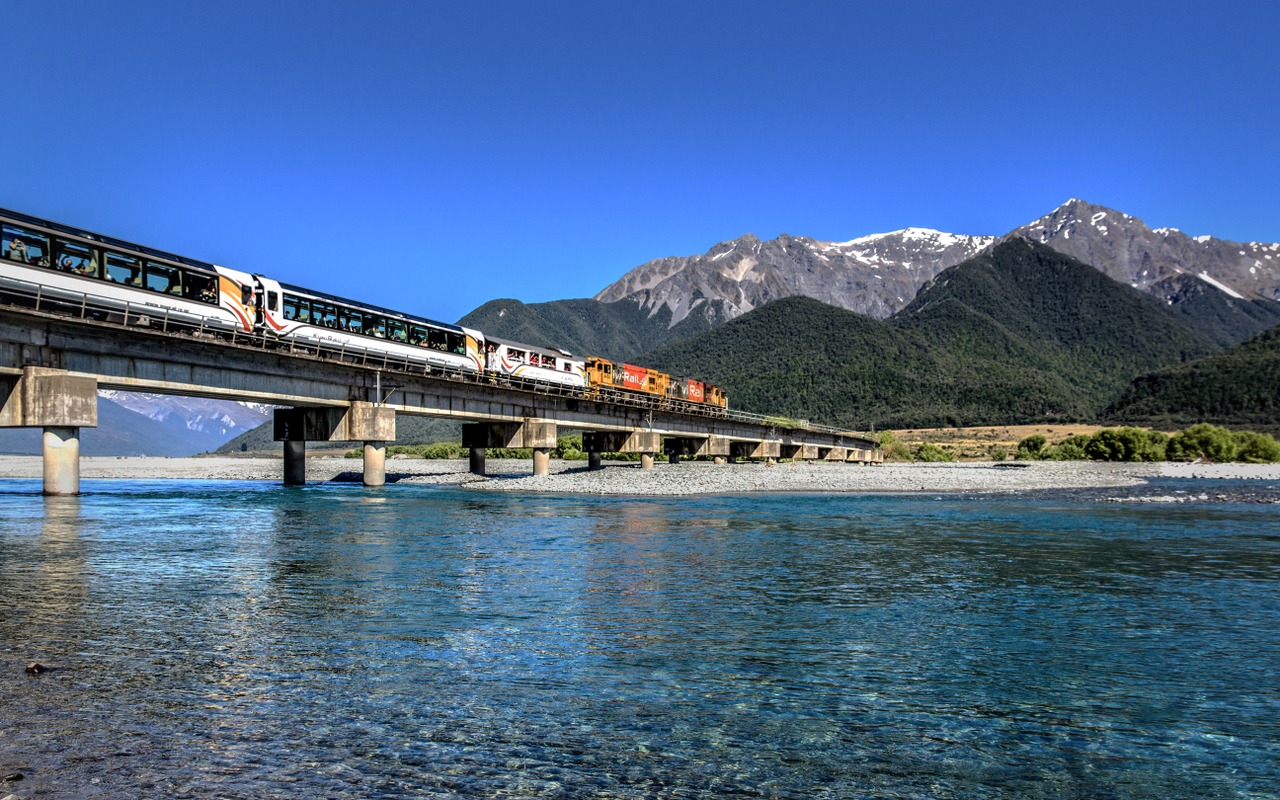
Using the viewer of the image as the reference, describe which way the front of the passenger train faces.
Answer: facing away from the viewer and to the right of the viewer
